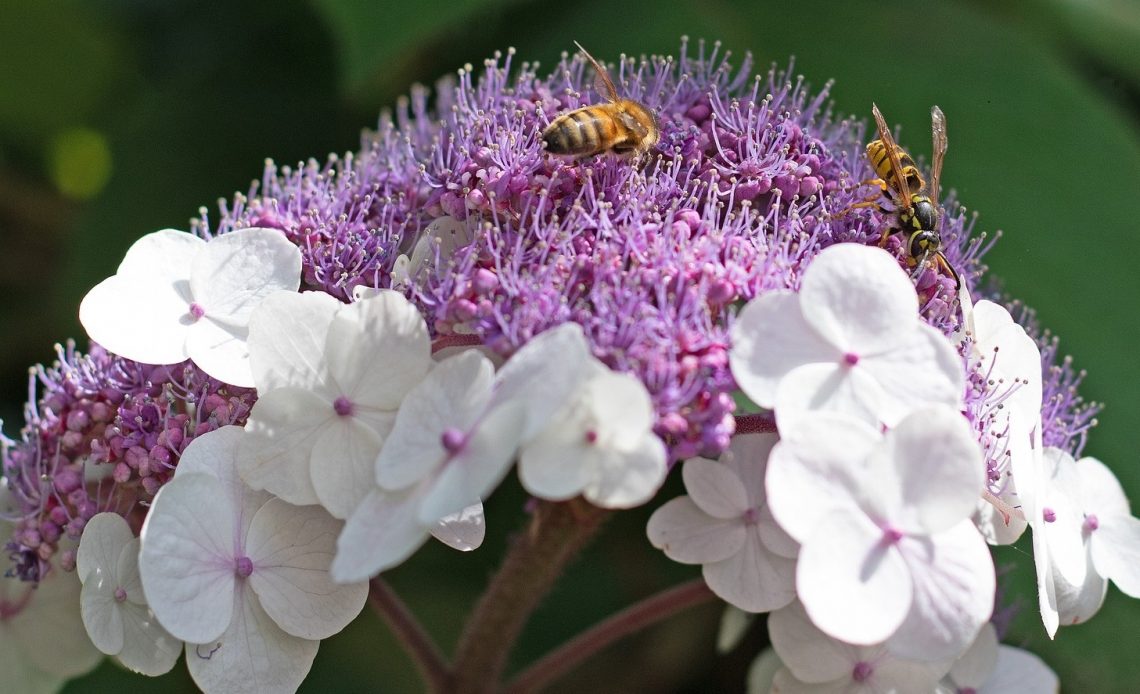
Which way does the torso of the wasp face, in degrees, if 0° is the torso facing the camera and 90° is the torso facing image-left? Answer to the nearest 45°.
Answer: approximately 315°

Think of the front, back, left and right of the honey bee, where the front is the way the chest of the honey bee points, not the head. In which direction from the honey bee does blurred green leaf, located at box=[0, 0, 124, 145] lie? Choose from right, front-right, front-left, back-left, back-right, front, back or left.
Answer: back-left

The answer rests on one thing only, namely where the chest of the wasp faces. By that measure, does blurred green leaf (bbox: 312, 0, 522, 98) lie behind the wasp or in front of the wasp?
behind

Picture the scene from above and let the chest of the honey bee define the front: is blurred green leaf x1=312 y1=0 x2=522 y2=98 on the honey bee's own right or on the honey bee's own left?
on the honey bee's own left

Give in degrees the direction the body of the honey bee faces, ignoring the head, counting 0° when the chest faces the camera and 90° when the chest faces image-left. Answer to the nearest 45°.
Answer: approximately 270°
